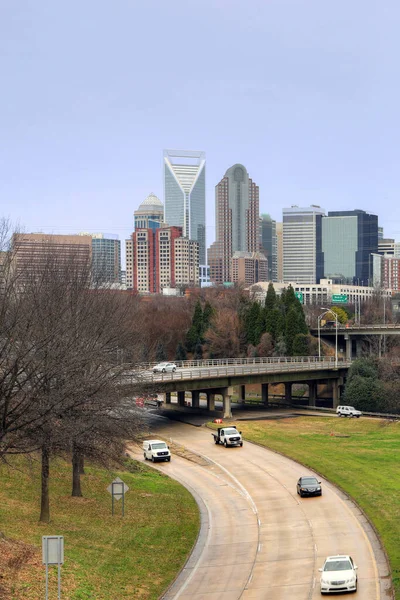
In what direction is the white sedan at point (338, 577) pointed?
toward the camera
